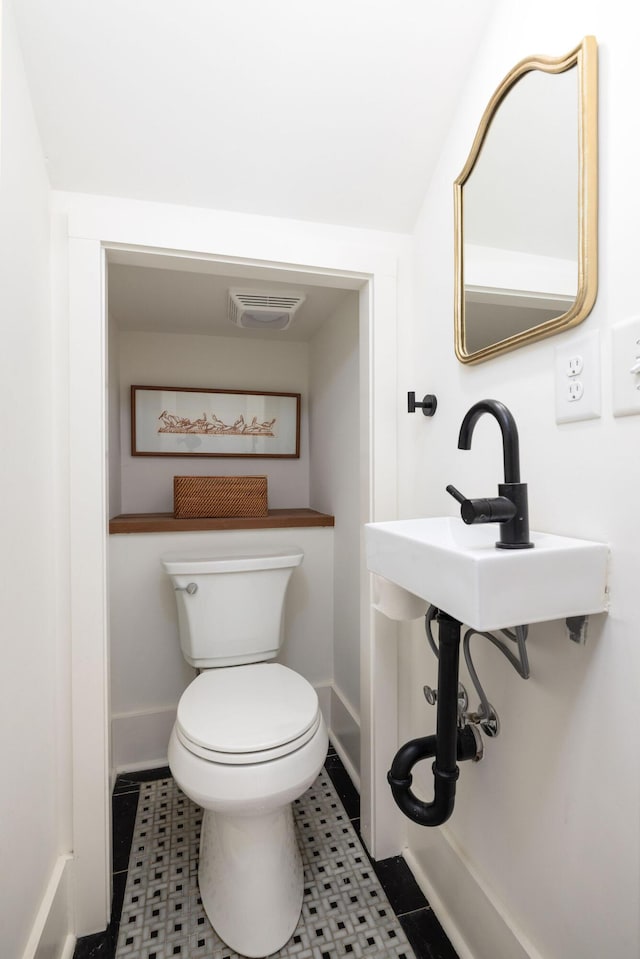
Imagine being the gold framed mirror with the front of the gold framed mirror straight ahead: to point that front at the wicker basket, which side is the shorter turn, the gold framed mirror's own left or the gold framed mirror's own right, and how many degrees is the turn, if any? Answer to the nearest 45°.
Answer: approximately 90° to the gold framed mirror's own right

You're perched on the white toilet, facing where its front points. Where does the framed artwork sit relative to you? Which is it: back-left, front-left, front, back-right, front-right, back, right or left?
back

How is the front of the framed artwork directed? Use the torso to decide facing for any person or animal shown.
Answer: toward the camera

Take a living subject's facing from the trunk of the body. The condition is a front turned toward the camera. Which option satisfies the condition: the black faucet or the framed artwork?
the framed artwork

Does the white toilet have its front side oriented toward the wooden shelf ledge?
no

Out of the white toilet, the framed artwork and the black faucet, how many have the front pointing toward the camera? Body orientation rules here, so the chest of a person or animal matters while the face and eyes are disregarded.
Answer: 2

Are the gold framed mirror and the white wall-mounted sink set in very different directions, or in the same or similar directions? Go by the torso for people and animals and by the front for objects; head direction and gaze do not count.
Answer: same or similar directions

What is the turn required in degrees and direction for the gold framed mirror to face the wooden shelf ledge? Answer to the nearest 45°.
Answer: approximately 90° to its right

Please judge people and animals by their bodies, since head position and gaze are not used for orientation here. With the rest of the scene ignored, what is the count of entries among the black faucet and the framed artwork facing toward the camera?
1

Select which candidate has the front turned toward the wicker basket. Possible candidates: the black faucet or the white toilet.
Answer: the black faucet

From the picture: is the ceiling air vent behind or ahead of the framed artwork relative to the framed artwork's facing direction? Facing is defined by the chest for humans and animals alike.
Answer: ahead

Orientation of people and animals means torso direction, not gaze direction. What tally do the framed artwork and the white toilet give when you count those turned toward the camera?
2

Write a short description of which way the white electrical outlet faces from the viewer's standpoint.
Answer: facing the viewer and to the left of the viewer

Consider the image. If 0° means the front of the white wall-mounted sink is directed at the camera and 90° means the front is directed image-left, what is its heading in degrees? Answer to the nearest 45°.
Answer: approximately 45°

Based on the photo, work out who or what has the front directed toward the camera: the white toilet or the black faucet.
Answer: the white toilet
